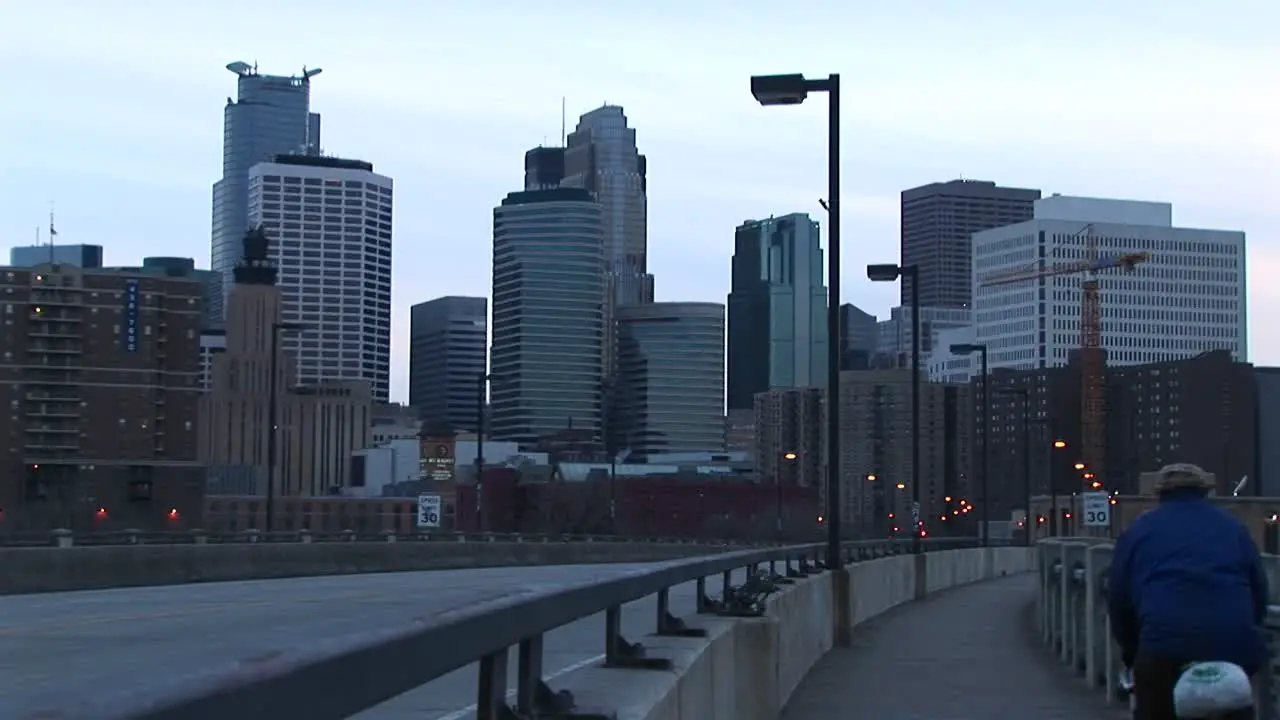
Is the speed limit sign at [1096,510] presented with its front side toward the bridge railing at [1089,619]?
yes

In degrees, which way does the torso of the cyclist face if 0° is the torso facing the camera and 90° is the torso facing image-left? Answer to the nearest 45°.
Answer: approximately 180°

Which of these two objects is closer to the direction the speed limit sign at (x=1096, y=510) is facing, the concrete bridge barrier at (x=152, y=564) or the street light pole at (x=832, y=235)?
the street light pole

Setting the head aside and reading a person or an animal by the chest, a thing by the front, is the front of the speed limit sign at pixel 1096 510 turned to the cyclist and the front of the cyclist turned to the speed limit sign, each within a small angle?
yes

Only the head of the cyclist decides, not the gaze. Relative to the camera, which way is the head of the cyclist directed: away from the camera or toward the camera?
away from the camera

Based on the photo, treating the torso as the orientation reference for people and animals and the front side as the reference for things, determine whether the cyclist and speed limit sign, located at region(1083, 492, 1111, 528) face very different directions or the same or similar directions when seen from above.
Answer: very different directions

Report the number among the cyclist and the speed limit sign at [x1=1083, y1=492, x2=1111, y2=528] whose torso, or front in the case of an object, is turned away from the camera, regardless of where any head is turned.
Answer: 1

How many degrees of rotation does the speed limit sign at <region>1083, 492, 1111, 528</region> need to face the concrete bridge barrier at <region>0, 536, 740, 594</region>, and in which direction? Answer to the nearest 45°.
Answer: approximately 45° to its right

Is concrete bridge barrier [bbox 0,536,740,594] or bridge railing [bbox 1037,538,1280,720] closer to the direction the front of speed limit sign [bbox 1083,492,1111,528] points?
the bridge railing
